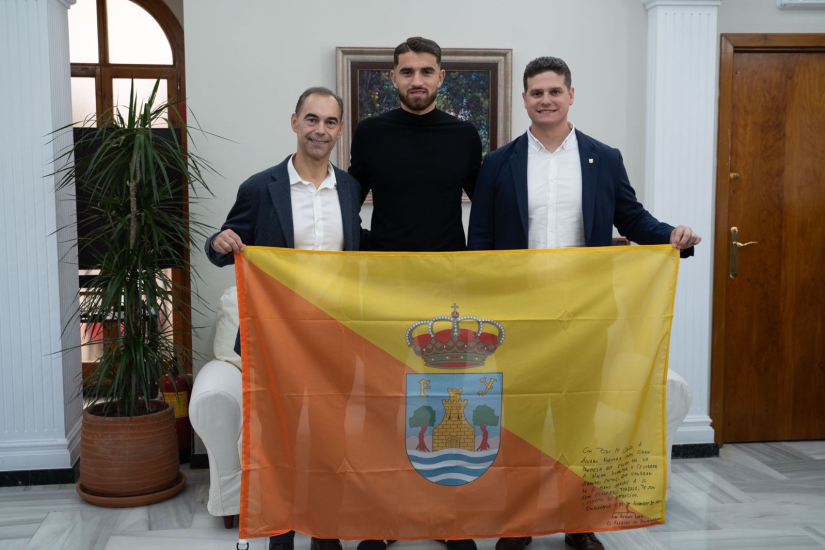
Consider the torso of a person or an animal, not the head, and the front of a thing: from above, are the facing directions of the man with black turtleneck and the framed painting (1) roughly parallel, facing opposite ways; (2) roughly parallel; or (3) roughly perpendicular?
roughly parallel

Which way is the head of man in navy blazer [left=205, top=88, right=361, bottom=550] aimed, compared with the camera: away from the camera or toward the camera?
toward the camera

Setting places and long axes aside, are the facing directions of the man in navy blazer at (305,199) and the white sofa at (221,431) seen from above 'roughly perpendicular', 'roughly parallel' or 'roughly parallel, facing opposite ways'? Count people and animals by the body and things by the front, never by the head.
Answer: roughly parallel

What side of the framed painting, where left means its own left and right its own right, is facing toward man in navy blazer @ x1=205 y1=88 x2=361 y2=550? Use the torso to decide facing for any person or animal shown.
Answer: front

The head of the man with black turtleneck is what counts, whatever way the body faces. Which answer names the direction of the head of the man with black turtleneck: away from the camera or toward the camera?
toward the camera

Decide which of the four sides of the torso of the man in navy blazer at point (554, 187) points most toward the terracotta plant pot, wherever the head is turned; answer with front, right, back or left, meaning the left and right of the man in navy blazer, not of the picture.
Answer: right

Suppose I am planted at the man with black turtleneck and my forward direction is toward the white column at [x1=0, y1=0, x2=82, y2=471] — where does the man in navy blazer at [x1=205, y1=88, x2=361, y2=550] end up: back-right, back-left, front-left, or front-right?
front-left

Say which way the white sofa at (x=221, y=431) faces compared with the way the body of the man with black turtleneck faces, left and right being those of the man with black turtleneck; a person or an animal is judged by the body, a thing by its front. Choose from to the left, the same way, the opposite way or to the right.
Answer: the same way

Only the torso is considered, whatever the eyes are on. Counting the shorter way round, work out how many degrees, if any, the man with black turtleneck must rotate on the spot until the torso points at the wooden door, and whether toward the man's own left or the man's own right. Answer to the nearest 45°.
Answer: approximately 135° to the man's own left

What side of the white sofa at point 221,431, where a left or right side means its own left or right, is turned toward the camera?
front

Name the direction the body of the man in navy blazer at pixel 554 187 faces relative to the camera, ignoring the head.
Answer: toward the camera

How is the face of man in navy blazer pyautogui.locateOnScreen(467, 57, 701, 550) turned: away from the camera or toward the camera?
toward the camera

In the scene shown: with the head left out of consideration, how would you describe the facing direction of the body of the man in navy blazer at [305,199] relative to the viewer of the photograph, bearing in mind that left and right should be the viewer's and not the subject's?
facing the viewer

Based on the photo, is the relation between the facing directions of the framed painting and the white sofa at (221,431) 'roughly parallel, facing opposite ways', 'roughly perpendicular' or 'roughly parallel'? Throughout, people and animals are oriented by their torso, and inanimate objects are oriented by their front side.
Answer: roughly parallel
